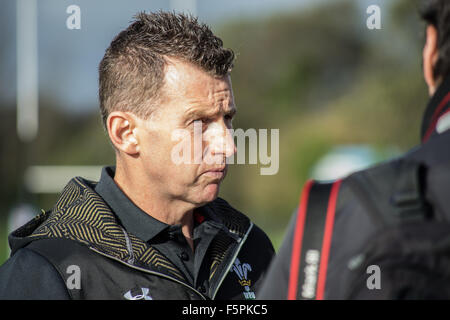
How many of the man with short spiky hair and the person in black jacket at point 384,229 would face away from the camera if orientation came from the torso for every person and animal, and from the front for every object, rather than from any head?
1

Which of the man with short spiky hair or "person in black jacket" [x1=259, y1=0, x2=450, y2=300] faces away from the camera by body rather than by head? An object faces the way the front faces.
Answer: the person in black jacket

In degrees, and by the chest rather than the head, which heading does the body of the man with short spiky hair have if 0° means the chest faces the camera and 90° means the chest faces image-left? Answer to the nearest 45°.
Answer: approximately 315°

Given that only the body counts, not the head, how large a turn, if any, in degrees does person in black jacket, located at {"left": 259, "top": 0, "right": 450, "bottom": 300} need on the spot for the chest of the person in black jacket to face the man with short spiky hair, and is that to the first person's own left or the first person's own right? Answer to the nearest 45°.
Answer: approximately 45° to the first person's own left

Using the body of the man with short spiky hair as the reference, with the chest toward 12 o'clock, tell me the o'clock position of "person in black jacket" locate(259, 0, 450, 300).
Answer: The person in black jacket is roughly at 1 o'clock from the man with short spiky hair.

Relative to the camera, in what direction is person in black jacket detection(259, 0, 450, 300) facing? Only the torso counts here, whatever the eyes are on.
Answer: away from the camera
